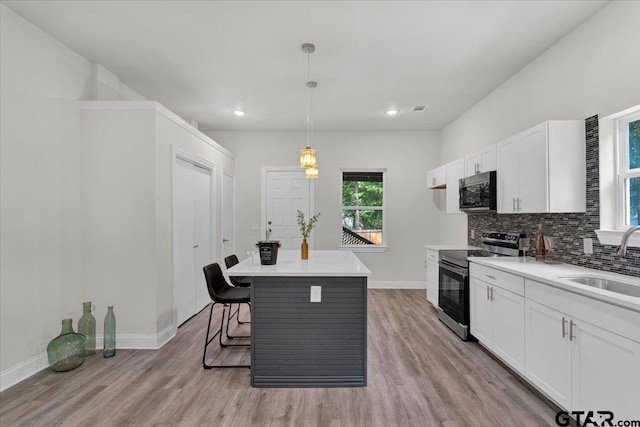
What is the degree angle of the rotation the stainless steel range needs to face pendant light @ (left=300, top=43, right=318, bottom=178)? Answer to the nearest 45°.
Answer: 0° — it already faces it

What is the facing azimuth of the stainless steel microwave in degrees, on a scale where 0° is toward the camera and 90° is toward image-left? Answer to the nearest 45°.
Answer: approximately 45°

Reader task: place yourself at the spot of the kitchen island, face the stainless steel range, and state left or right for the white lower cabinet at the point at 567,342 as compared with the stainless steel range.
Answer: right

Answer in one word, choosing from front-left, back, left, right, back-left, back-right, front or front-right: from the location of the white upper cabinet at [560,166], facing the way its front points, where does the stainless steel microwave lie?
right

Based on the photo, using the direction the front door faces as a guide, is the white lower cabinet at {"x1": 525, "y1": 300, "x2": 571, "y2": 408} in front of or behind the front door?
in front

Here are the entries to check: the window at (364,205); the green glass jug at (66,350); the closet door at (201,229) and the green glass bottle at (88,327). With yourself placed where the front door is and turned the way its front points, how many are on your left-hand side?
1

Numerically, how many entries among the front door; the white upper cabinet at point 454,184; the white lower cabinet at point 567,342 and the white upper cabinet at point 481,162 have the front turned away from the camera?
0

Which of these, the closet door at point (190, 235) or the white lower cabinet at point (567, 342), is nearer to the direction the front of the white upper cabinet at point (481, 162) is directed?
the closet door

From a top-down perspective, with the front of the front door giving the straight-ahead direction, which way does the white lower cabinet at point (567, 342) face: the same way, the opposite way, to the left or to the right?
to the right

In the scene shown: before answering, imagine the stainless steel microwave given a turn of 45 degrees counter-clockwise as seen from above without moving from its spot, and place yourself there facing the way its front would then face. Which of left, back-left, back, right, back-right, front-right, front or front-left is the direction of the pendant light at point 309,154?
front-right

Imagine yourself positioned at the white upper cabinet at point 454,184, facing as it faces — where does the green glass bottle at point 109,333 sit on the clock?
The green glass bottle is roughly at 12 o'clock from the white upper cabinet.

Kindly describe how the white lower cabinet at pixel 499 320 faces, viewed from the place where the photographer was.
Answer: facing the viewer and to the left of the viewer

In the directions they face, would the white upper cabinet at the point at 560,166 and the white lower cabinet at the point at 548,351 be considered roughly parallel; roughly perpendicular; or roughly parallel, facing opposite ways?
roughly parallel

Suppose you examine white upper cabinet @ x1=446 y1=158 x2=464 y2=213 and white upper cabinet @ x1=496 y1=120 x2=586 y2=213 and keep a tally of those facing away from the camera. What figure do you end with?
0

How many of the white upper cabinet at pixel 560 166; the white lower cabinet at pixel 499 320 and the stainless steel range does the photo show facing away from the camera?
0

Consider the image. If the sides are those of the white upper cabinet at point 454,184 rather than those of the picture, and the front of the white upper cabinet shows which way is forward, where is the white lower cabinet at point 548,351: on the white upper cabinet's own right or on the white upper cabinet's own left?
on the white upper cabinet's own left

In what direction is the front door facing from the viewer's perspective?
toward the camera

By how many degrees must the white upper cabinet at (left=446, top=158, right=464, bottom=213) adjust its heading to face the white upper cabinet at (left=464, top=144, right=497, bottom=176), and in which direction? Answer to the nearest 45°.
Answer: approximately 90° to its left
